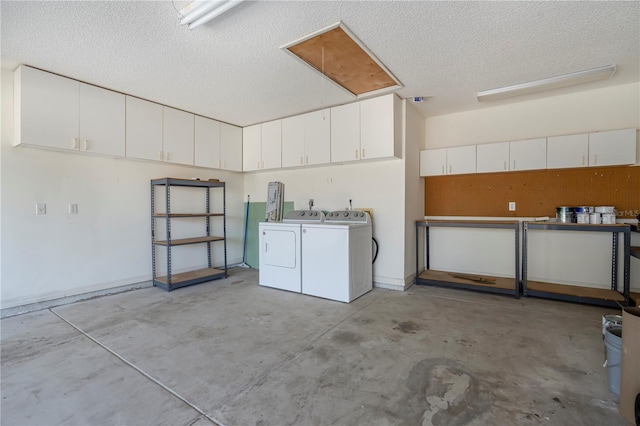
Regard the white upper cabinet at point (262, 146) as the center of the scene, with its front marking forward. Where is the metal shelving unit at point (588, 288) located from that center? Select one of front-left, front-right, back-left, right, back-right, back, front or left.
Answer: left

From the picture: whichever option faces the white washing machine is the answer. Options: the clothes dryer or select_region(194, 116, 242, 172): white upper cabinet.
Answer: the white upper cabinet

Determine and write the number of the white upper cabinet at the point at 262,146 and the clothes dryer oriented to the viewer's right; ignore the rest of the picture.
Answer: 0

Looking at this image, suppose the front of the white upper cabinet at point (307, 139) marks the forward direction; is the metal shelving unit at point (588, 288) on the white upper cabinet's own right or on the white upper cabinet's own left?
on the white upper cabinet's own left

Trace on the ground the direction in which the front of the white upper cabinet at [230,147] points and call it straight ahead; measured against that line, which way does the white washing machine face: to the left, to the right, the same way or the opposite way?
to the right

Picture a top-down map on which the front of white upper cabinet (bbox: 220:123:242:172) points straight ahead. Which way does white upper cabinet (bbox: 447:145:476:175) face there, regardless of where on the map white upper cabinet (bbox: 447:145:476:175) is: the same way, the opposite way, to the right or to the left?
to the right

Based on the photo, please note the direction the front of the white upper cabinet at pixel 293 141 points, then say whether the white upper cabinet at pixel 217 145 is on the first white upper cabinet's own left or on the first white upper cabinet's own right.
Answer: on the first white upper cabinet's own right

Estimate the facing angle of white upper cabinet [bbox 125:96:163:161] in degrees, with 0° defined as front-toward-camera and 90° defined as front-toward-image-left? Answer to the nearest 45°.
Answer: approximately 315°

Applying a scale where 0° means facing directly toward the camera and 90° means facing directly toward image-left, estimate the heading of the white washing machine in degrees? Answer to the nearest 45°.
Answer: approximately 45°

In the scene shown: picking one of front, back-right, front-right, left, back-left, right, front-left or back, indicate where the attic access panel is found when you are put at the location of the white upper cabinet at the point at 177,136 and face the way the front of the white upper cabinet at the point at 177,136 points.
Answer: front

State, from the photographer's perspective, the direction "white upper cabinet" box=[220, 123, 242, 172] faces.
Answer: facing the viewer and to the right of the viewer

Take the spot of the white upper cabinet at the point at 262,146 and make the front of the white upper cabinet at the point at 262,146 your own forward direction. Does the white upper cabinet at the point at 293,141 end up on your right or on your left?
on your left

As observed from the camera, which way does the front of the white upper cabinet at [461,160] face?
facing the viewer

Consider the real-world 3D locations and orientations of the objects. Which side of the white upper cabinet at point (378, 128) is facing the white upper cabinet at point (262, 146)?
right

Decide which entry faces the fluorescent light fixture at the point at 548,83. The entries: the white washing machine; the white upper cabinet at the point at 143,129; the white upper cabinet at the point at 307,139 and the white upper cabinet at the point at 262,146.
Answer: the white upper cabinet at the point at 143,129

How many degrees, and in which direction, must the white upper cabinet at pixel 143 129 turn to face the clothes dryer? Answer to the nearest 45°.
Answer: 0° — it already faces it

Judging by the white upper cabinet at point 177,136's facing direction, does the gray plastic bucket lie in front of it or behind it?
in front
